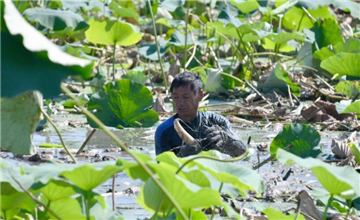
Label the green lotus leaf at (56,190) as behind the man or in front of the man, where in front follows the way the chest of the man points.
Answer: in front

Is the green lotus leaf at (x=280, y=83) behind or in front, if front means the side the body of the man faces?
behind

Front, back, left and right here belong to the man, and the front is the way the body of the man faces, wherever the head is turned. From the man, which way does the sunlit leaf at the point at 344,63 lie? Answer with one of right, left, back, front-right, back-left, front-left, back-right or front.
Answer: back-left

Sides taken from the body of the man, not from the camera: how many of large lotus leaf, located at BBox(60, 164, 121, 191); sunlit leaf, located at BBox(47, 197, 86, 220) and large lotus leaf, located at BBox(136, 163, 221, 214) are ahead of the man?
3

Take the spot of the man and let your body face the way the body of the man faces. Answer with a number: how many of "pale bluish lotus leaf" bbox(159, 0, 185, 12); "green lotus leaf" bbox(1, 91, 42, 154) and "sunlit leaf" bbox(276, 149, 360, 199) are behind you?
1

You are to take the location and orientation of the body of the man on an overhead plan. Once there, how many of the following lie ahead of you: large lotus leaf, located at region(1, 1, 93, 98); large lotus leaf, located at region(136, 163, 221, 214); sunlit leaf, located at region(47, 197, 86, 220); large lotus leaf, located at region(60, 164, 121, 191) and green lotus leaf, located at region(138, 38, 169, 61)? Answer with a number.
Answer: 4

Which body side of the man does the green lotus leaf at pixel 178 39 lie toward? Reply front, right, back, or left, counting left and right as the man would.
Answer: back

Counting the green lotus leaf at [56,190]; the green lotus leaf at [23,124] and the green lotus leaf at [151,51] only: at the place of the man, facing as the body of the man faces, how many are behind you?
1

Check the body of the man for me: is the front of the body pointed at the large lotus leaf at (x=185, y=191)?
yes
